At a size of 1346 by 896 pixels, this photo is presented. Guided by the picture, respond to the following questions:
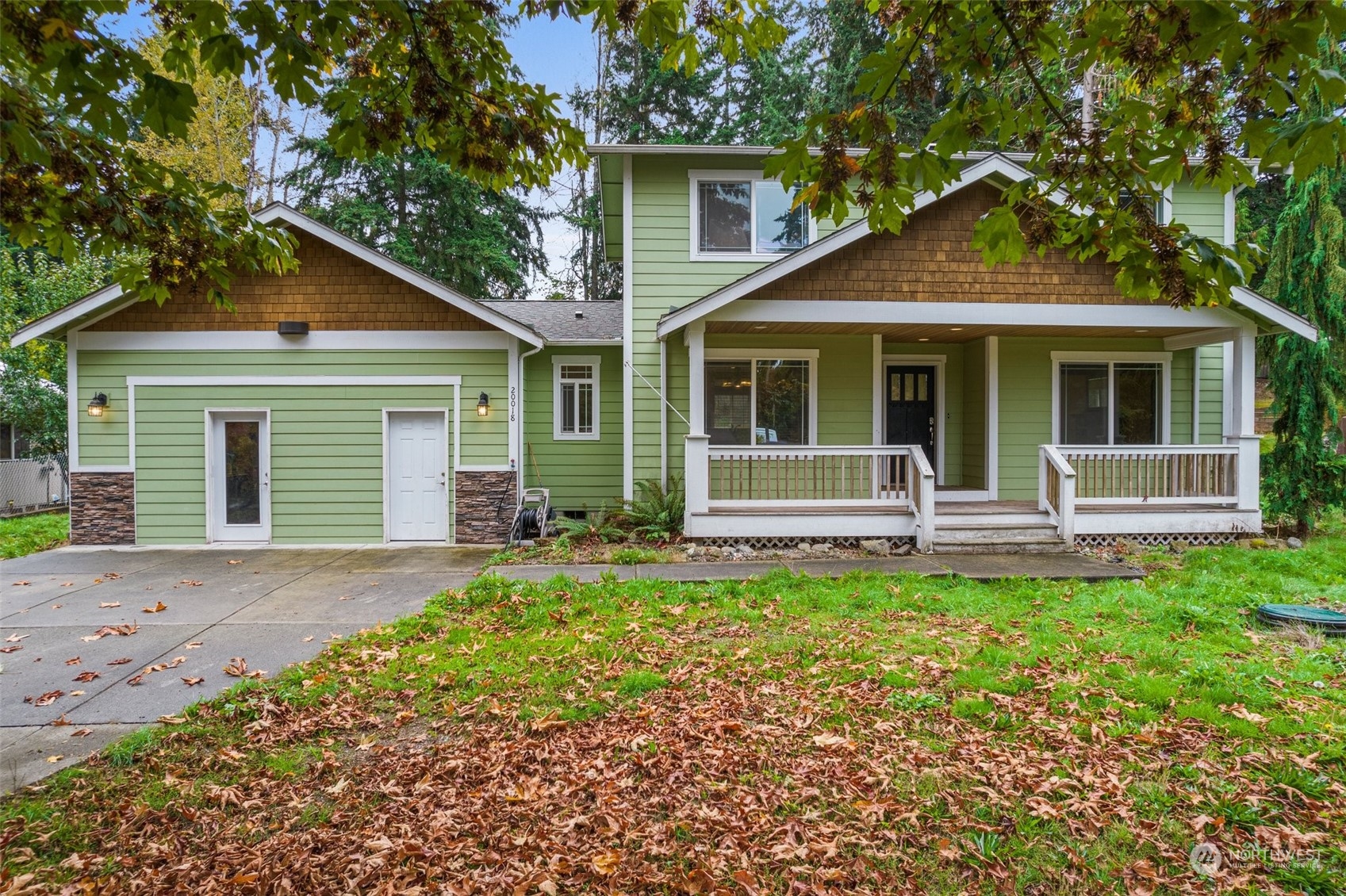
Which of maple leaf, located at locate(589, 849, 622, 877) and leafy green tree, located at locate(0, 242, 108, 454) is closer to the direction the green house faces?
the maple leaf

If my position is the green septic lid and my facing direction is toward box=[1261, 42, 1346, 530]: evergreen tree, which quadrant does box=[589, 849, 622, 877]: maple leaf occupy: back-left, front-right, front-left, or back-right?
back-left

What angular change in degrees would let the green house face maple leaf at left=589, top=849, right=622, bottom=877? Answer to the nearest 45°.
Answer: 0° — it already faces it

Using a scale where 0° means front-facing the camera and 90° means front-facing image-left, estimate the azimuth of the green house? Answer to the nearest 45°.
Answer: approximately 0°

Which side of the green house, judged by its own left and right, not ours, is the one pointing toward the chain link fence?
right

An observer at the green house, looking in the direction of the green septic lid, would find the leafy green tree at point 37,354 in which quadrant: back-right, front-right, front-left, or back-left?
back-right

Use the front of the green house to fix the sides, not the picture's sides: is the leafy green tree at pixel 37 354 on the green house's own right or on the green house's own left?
on the green house's own right

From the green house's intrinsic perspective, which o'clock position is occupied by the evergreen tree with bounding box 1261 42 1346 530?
The evergreen tree is roughly at 9 o'clock from the green house.
